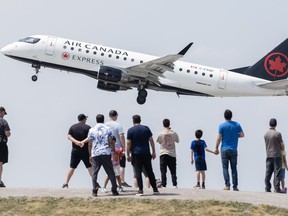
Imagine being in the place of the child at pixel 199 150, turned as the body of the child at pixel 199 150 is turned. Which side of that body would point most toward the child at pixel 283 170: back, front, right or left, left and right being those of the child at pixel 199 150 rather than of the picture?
right

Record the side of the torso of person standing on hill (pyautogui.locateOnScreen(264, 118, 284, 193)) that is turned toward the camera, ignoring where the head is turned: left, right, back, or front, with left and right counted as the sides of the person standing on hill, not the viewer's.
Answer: back

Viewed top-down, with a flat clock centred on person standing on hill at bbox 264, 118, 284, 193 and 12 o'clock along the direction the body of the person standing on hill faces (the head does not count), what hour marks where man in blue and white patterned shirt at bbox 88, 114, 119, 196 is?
The man in blue and white patterned shirt is roughly at 8 o'clock from the person standing on hill.

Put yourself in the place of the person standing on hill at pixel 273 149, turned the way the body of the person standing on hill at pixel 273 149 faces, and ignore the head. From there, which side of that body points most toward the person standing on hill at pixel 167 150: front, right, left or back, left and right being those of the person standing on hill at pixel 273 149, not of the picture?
left

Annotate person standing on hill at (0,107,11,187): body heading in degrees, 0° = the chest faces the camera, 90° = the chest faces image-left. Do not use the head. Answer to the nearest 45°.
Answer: approximately 225°

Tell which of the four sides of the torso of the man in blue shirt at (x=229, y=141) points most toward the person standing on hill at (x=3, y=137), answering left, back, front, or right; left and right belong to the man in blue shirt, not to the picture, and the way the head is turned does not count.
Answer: left

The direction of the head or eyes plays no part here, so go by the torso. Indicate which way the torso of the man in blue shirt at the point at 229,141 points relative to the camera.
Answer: away from the camera

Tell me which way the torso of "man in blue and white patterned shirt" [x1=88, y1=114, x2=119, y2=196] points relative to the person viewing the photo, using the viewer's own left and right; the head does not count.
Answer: facing away from the viewer

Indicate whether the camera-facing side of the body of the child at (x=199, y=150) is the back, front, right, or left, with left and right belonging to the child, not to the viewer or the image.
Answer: back

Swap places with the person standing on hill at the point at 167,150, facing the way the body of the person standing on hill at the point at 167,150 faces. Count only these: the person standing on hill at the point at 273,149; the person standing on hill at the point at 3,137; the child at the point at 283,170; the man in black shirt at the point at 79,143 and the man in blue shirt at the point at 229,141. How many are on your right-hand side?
3

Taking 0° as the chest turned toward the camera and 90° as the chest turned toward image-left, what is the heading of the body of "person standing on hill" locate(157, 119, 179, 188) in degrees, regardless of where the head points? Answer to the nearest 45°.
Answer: approximately 180°
